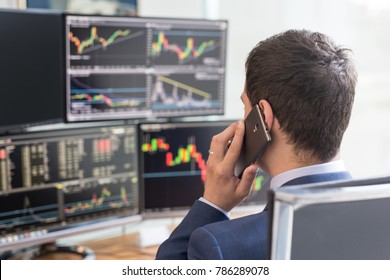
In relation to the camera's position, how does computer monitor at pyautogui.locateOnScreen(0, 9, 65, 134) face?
facing the viewer and to the right of the viewer

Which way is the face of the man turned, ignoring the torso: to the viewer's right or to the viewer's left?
to the viewer's left

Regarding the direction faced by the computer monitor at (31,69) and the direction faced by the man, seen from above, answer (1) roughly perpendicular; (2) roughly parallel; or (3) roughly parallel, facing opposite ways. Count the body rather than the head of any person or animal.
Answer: roughly parallel, facing opposite ways

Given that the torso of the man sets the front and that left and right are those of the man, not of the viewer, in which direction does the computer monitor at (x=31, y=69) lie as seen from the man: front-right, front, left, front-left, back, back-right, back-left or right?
front

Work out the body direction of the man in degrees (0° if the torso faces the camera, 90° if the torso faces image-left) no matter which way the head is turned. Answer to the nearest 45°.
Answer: approximately 135°

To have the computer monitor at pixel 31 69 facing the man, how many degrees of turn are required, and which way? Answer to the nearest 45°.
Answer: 0° — it already faces them
